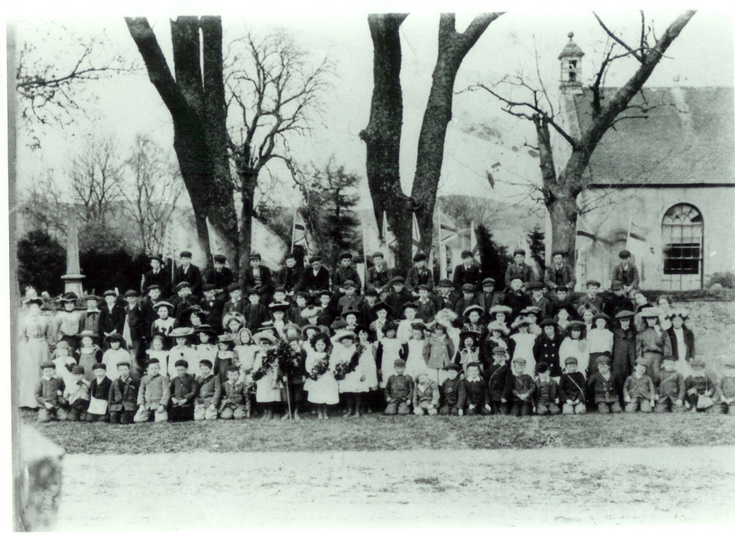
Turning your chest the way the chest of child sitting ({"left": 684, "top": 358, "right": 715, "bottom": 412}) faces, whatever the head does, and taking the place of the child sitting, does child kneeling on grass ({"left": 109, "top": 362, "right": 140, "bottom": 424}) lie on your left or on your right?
on your right

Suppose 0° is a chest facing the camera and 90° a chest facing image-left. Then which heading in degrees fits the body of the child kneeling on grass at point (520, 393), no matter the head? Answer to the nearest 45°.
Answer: approximately 0°

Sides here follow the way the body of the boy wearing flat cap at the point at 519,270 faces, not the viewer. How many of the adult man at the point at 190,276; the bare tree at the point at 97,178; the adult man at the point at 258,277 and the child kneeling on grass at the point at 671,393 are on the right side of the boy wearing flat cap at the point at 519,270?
3
